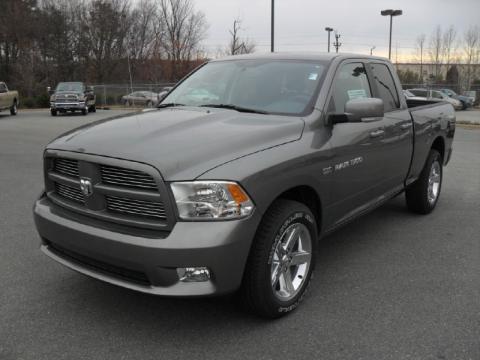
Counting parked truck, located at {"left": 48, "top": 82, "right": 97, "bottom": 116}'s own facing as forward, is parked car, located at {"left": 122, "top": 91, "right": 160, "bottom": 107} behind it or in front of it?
behind

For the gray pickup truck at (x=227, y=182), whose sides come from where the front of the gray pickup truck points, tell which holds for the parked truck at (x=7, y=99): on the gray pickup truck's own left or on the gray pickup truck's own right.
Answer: on the gray pickup truck's own right

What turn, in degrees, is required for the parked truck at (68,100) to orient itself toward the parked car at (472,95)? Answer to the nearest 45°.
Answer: approximately 90° to its left

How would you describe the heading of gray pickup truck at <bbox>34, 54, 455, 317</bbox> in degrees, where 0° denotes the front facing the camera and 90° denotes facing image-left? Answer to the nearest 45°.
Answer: approximately 45°

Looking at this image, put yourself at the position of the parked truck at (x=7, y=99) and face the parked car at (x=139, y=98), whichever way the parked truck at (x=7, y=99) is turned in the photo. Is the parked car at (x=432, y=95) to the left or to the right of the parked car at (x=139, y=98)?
right

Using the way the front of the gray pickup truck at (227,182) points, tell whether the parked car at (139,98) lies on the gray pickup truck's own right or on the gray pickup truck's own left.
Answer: on the gray pickup truck's own right

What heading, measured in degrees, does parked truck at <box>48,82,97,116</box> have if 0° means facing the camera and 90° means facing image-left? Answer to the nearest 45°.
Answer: approximately 0°

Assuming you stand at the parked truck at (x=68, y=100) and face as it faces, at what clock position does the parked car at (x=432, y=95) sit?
the parked car at (x=432, y=95) is roughly at 9 o'clock from the parked truck at (x=68, y=100).

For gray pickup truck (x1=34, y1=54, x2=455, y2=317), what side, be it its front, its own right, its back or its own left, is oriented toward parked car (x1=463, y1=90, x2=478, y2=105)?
back

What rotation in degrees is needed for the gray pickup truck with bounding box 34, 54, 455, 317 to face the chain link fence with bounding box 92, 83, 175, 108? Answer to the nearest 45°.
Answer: approximately 135° to its right
